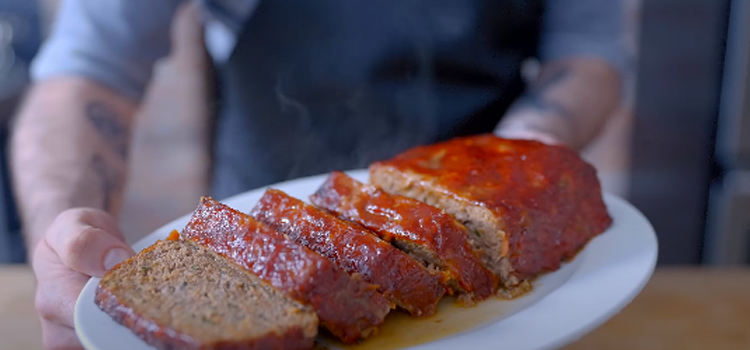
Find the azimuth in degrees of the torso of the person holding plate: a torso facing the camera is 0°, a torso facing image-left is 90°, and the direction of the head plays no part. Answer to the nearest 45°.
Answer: approximately 0°
